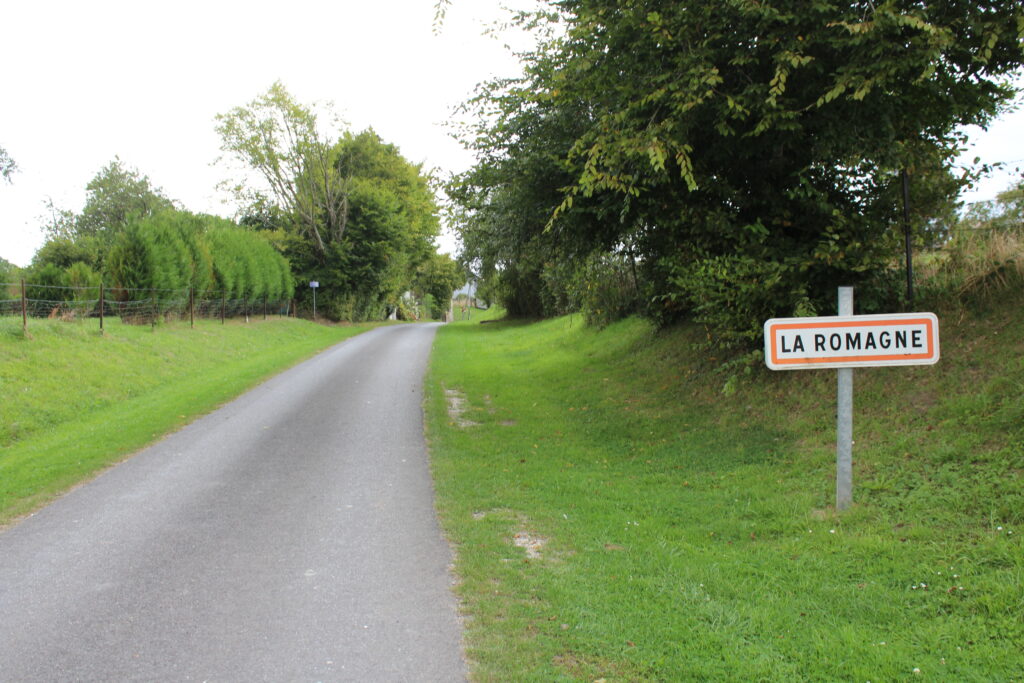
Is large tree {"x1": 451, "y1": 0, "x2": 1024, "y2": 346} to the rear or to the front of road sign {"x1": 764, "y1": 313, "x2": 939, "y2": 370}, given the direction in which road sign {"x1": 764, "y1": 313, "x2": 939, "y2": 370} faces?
to the rear

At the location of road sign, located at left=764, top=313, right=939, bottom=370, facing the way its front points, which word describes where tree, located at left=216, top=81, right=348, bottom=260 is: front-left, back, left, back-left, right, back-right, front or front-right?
back-right

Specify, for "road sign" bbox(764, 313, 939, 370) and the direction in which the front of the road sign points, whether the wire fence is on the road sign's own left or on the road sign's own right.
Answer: on the road sign's own right

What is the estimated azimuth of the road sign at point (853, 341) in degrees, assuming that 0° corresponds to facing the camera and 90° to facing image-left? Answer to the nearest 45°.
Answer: approximately 0°
